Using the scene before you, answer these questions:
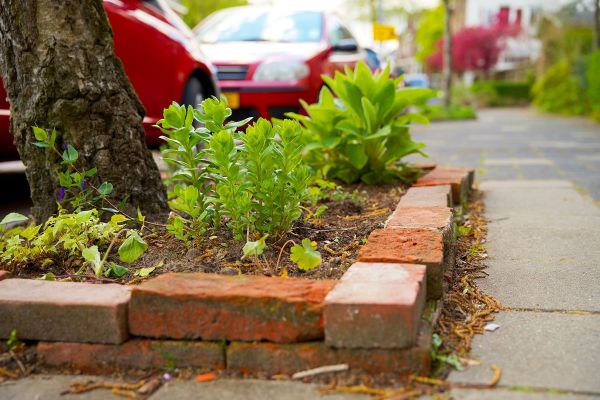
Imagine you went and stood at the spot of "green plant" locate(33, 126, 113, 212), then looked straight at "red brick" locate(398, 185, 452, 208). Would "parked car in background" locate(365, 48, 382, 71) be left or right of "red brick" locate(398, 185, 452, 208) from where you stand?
left

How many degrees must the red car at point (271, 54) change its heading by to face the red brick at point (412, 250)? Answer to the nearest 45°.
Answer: approximately 45° to its left

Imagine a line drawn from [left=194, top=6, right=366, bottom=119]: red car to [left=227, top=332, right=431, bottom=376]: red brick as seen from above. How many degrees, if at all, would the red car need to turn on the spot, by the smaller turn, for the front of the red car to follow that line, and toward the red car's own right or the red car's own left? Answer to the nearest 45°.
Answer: approximately 45° to the red car's own left

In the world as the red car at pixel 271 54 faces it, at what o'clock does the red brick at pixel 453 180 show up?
The red brick is roughly at 10 o'clock from the red car.

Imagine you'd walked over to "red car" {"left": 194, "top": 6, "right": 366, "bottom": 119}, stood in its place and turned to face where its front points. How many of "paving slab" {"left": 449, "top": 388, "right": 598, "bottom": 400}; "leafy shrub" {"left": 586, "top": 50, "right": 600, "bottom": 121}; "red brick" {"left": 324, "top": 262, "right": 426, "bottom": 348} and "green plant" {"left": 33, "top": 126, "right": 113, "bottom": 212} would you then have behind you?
1
